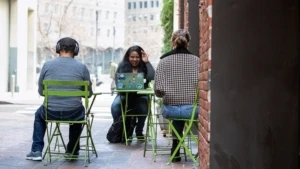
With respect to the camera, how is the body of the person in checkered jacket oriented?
away from the camera

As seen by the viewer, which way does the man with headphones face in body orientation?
away from the camera

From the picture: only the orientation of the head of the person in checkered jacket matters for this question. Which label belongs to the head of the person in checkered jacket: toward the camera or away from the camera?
away from the camera

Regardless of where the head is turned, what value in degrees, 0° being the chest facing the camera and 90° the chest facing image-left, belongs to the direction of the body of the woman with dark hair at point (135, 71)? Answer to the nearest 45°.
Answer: approximately 0°

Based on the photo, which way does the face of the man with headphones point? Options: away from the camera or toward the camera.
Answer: away from the camera

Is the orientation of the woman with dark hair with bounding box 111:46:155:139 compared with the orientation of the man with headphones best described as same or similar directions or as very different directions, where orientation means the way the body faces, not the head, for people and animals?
very different directions

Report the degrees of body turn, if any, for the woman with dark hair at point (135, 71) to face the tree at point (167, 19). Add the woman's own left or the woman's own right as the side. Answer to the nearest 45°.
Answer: approximately 180°

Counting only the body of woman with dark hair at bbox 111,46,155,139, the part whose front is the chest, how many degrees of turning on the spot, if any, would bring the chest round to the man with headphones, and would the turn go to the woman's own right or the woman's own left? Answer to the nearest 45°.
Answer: approximately 45° to the woman's own right

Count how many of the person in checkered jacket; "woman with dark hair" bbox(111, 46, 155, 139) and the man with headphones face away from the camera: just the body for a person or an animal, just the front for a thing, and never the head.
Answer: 2
